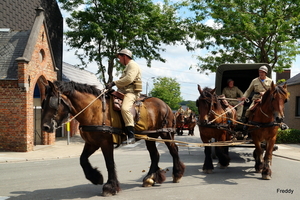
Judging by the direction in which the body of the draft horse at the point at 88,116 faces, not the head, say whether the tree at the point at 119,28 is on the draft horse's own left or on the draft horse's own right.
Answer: on the draft horse's own right

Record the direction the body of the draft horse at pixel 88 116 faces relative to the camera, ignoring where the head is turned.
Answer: to the viewer's left

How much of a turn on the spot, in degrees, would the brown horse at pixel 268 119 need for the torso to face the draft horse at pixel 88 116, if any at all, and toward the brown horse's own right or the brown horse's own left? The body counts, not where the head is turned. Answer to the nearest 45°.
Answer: approximately 45° to the brown horse's own right

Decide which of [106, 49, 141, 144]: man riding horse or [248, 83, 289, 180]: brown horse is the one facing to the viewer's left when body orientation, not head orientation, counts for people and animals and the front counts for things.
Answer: the man riding horse

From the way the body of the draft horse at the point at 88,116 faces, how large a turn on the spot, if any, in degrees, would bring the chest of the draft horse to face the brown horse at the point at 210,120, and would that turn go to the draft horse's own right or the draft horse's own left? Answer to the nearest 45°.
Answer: approximately 135° to the draft horse's own right

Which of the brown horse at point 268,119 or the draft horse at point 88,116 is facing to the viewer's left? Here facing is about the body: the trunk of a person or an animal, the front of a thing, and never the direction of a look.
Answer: the draft horse

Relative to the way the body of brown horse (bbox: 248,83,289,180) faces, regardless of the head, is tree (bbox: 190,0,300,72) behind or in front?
behind

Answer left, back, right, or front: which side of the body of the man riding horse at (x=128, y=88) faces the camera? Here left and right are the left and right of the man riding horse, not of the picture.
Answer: left
